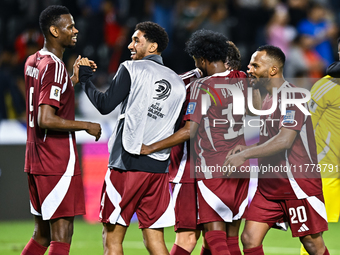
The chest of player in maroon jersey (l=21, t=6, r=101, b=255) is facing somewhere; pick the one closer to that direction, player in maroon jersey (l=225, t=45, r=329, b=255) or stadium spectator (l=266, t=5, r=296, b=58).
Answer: the player in maroon jersey

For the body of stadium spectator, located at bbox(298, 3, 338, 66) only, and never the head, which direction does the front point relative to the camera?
toward the camera

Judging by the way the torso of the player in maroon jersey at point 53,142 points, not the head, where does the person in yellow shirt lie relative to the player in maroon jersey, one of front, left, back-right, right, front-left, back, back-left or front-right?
front

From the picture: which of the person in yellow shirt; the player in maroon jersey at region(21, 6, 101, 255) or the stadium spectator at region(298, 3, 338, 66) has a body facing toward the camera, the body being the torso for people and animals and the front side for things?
the stadium spectator

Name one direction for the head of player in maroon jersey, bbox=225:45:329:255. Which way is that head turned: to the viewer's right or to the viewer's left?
to the viewer's left

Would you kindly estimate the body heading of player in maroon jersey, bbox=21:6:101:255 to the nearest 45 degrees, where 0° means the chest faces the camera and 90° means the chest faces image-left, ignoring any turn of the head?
approximately 270°

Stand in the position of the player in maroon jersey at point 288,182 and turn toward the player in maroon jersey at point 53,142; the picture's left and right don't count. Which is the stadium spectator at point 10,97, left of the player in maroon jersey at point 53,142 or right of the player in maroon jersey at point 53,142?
right

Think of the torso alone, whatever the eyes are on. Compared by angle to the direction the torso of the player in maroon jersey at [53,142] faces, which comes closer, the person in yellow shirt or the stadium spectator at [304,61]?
the person in yellow shirt

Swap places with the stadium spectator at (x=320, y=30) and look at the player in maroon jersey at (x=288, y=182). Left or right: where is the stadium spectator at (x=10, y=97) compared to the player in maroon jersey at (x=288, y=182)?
right

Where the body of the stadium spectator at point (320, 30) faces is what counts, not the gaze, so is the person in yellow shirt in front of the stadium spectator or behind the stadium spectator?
in front
